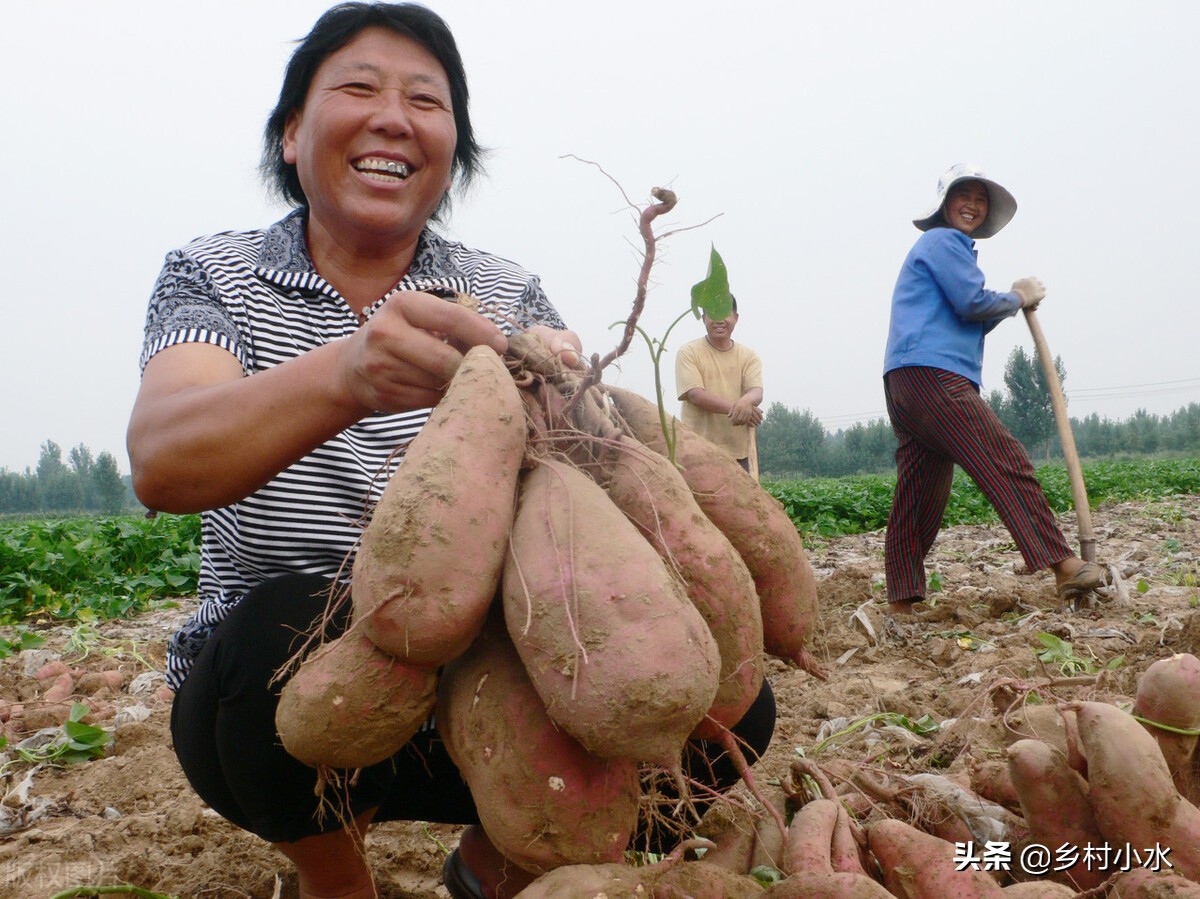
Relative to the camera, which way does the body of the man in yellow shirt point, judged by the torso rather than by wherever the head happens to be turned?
toward the camera

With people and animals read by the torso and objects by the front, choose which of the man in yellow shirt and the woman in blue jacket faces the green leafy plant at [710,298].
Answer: the man in yellow shirt

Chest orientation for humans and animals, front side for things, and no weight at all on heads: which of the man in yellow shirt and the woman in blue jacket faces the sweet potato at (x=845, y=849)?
the man in yellow shirt

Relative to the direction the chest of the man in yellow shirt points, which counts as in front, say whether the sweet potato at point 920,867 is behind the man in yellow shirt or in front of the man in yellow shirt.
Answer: in front

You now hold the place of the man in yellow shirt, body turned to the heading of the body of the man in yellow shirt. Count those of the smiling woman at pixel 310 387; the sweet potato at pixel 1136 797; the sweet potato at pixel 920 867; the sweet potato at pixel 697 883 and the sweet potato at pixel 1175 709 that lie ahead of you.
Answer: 5

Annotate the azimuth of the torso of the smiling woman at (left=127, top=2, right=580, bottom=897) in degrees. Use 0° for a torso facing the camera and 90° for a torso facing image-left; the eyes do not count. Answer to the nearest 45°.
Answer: approximately 315°

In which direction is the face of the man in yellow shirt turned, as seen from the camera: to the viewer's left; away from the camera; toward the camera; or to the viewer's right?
toward the camera

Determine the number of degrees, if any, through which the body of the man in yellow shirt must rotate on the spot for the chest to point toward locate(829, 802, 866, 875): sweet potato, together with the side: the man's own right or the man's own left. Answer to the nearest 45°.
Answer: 0° — they already face it

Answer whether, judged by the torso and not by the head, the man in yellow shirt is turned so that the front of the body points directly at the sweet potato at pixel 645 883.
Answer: yes

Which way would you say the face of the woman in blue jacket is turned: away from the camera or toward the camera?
toward the camera
